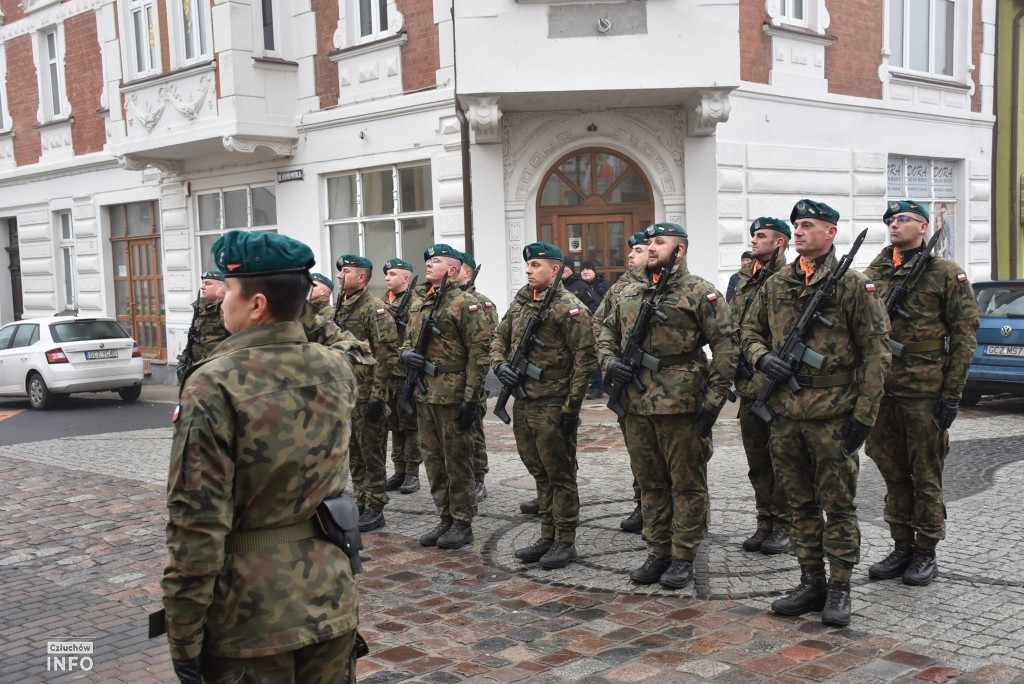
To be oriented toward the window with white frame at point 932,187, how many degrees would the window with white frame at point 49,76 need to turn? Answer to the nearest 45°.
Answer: approximately 90° to its left

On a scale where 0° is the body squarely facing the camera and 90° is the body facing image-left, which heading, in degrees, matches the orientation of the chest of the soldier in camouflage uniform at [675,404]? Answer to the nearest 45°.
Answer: approximately 45°

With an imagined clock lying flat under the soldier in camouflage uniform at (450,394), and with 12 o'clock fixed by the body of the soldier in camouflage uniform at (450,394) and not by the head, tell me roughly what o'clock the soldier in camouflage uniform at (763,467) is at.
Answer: the soldier in camouflage uniform at (763,467) is roughly at 8 o'clock from the soldier in camouflage uniform at (450,394).

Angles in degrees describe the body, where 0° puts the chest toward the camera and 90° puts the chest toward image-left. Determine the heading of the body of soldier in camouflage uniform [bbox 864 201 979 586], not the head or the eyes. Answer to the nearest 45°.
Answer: approximately 45°

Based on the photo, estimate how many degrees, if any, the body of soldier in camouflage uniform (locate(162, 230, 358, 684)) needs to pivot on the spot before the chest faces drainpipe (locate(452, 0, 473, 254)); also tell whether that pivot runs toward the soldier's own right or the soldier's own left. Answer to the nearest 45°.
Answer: approximately 45° to the soldier's own right

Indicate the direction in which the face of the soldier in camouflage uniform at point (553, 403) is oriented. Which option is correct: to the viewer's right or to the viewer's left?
to the viewer's left

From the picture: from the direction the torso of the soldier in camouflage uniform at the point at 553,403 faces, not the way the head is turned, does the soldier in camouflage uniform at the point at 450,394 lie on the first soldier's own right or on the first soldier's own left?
on the first soldier's own right

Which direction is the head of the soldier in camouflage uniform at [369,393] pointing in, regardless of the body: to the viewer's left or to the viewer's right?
to the viewer's left
